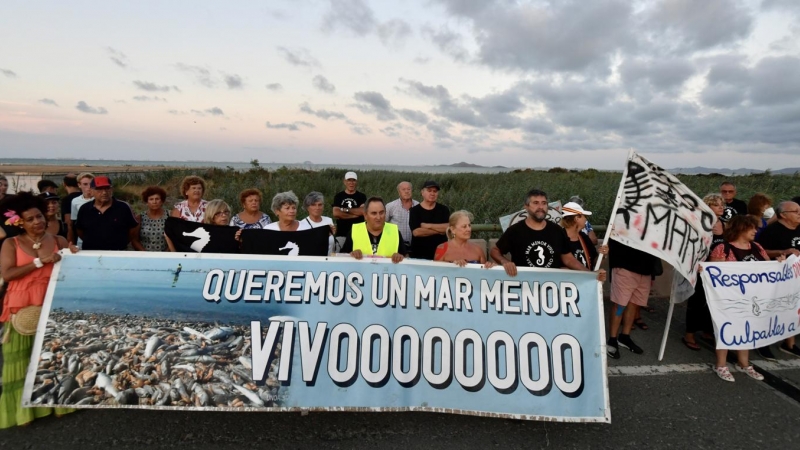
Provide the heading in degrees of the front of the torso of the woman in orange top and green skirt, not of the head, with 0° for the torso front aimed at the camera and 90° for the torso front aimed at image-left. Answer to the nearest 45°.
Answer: approximately 315°

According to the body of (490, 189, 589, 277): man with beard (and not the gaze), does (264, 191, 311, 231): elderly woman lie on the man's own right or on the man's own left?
on the man's own right

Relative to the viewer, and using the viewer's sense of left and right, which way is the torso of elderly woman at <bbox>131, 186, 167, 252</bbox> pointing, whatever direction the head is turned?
facing the viewer

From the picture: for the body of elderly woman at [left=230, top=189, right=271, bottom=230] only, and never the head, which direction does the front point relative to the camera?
toward the camera

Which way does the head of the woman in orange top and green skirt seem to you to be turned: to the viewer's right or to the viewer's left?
to the viewer's right

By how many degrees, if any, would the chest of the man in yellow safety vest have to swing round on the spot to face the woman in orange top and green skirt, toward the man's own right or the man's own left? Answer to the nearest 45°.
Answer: approximately 90° to the man's own right

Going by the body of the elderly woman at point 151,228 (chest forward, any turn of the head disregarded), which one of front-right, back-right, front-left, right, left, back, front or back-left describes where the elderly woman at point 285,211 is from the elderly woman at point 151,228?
front-left
